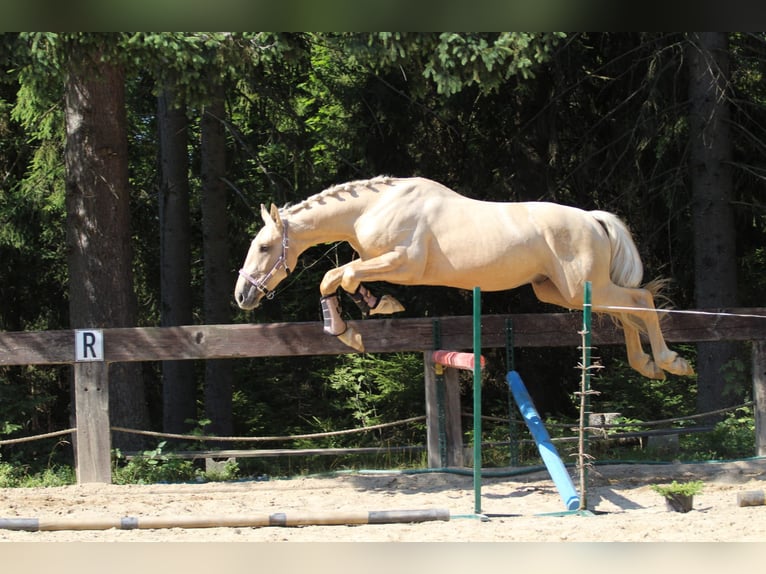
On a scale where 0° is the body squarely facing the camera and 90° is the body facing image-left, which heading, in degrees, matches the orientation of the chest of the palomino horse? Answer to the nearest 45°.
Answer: approximately 90°

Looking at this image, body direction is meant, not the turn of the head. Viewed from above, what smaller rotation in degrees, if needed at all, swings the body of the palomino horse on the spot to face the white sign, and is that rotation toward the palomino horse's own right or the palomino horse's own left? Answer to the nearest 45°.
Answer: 0° — it already faces it

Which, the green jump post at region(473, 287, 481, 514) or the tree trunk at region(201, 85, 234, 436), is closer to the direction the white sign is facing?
the green jump post

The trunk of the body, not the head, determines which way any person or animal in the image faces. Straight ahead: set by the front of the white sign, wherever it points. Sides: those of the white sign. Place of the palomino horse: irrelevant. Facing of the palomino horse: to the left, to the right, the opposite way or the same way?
to the right

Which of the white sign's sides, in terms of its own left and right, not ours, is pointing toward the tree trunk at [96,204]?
back

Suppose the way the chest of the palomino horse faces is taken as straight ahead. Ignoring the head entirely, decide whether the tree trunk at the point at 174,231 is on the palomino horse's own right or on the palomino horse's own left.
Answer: on the palomino horse's own right

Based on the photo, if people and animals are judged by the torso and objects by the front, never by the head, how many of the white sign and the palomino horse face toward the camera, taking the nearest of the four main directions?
1

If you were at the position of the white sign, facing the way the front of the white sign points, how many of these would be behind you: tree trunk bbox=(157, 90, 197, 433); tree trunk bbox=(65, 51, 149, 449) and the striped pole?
2

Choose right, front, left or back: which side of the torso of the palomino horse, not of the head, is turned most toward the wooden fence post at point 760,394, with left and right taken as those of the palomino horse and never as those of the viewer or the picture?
back
